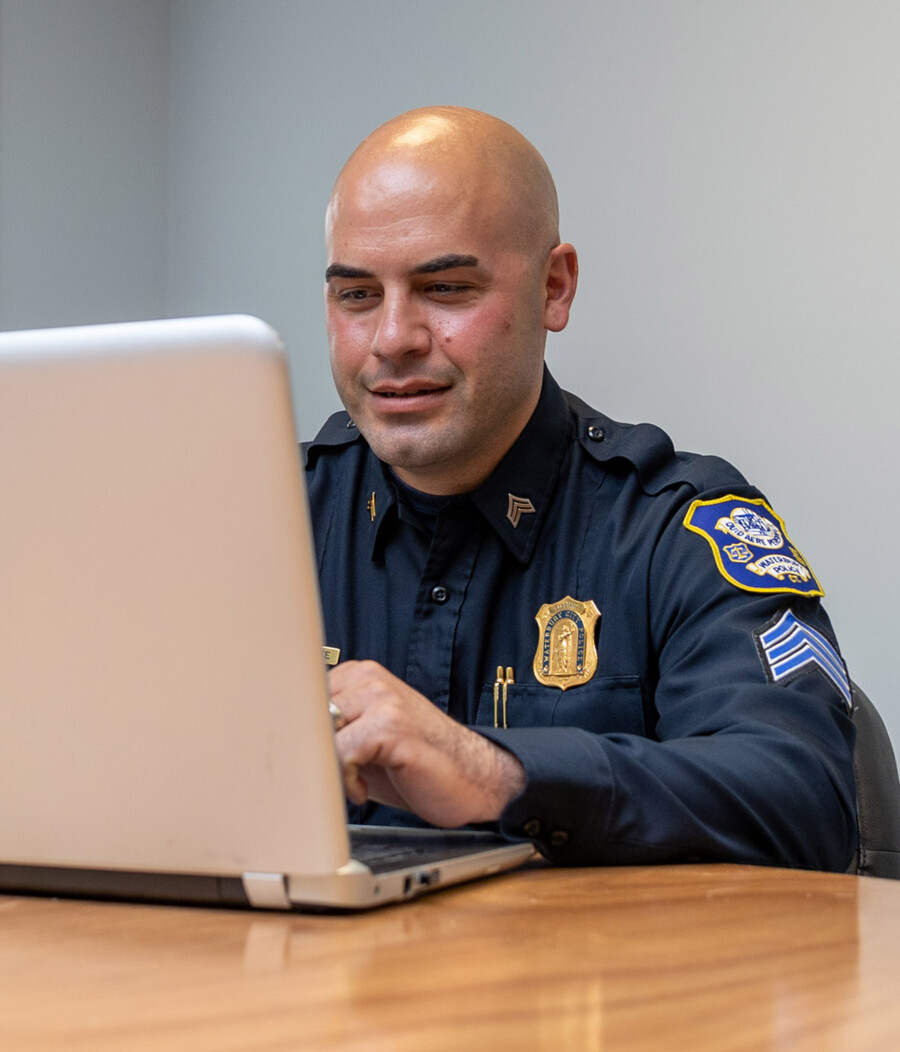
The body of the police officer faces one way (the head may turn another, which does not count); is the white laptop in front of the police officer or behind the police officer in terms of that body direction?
in front

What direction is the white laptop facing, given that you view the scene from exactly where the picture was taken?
facing away from the viewer and to the right of the viewer

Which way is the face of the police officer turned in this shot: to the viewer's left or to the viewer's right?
to the viewer's left

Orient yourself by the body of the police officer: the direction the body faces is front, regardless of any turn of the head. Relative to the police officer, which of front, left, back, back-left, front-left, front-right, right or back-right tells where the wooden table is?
front-left

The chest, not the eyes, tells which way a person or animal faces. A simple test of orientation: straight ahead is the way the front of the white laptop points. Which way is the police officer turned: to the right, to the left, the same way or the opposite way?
the opposite way
